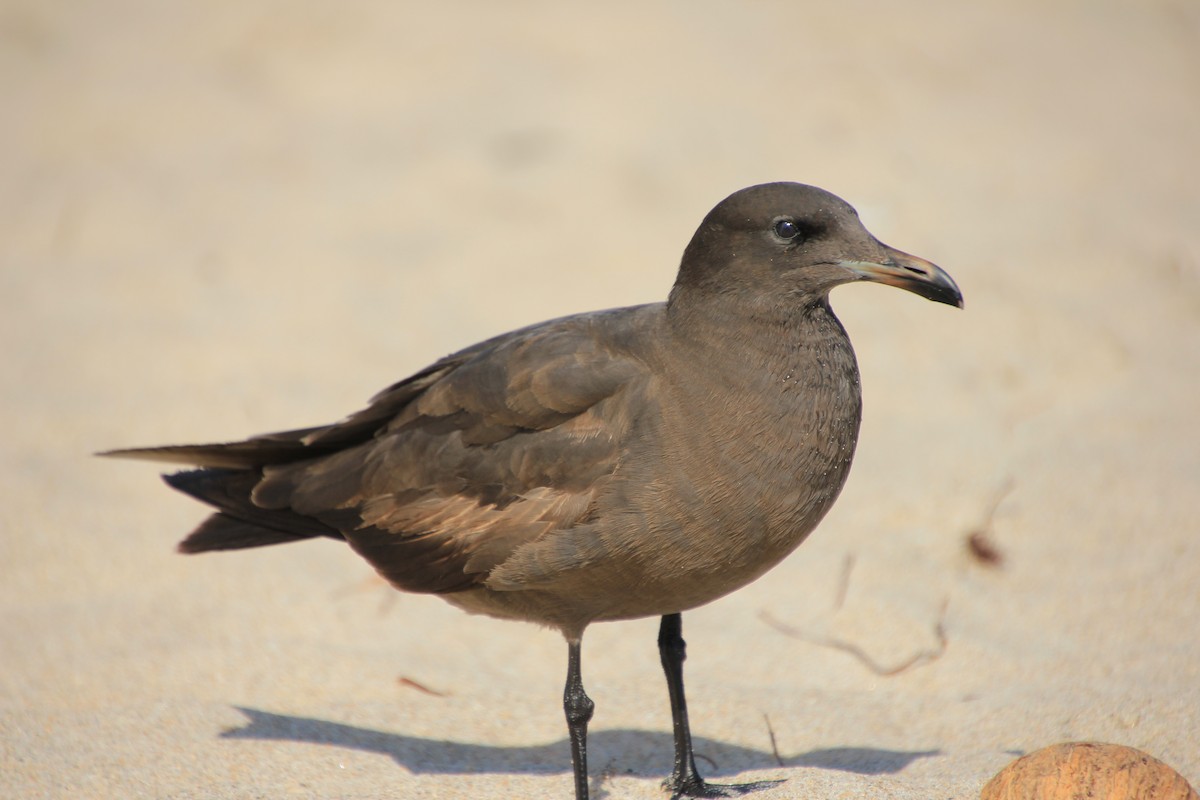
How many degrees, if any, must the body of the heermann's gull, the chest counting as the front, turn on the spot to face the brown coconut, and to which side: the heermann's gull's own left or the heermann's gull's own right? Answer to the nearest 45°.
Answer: approximately 45° to the heermann's gull's own right

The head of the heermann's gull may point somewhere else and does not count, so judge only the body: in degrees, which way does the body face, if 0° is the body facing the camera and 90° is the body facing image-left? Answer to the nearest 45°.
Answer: approximately 270°
